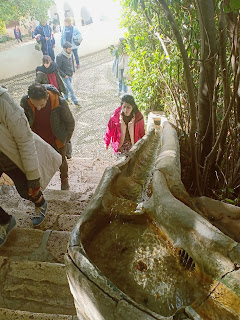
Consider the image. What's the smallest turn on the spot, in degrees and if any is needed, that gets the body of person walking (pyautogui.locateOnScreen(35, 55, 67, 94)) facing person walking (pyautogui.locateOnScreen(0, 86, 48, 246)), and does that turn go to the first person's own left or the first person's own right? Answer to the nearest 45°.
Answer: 0° — they already face them

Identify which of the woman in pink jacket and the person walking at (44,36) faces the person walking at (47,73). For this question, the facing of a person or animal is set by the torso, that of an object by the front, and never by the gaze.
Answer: the person walking at (44,36)

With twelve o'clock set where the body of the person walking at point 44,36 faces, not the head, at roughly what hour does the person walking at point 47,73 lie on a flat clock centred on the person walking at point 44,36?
the person walking at point 47,73 is roughly at 12 o'clock from the person walking at point 44,36.

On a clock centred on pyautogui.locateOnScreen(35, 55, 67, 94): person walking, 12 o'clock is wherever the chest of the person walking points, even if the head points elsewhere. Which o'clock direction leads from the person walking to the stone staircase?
The stone staircase is roughly at 12 o'clock from the person walking.

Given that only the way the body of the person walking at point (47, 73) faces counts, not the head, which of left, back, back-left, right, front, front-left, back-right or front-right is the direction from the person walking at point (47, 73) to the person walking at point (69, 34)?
back
